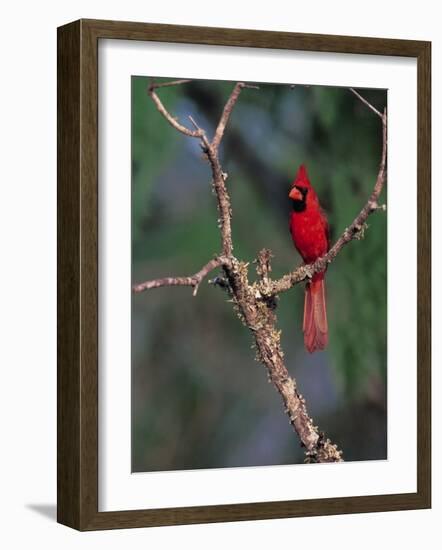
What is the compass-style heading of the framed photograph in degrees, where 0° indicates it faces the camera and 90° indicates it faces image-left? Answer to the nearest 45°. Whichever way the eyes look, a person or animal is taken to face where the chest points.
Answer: approximately 315°
